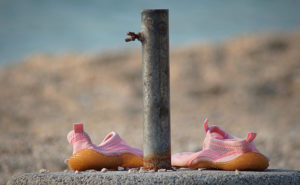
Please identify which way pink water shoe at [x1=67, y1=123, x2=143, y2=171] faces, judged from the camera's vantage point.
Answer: facing to the right of the viewer

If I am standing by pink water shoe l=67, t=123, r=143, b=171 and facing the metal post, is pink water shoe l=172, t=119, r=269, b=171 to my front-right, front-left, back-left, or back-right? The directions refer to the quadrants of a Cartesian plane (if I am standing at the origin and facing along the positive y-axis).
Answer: front-left

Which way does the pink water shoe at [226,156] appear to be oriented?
to the viewer's left

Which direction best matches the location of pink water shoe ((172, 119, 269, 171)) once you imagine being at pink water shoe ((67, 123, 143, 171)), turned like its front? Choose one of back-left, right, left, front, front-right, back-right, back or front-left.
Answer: front

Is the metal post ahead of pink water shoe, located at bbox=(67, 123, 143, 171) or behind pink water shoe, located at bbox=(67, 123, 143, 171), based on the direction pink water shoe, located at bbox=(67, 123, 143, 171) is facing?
ahead

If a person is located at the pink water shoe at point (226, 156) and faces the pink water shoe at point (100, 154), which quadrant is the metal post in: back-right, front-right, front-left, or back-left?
front-left

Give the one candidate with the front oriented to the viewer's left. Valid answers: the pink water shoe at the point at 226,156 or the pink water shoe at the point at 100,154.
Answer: the pink water shoe at the point at 226,156

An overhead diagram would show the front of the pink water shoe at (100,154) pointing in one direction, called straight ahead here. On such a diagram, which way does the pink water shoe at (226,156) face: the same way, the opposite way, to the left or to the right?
the opposite way

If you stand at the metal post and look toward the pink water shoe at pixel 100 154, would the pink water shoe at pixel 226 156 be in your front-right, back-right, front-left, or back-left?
back-right

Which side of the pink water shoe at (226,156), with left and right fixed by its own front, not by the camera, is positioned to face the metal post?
front

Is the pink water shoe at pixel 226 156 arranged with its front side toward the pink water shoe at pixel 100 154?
yes

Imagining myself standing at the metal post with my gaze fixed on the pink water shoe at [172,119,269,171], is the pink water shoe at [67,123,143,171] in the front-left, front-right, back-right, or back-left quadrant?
back-left
